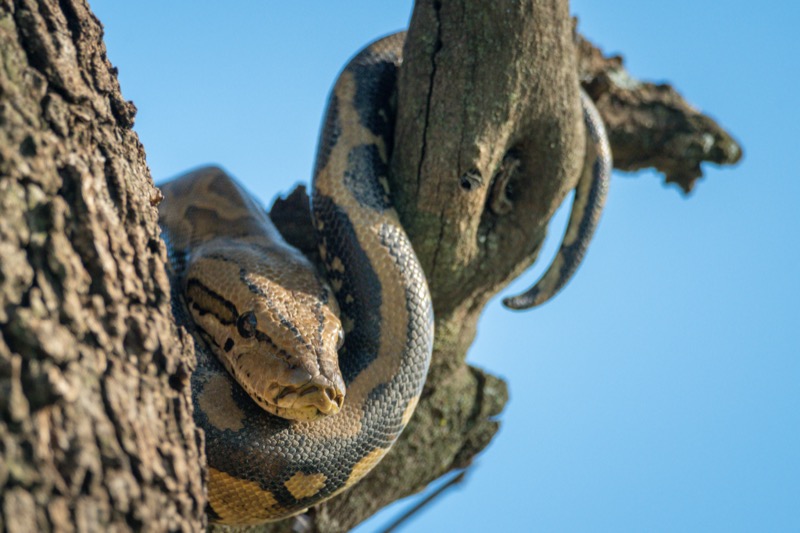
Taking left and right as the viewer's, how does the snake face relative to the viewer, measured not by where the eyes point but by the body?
facing the viewer and to the right of the viewer
